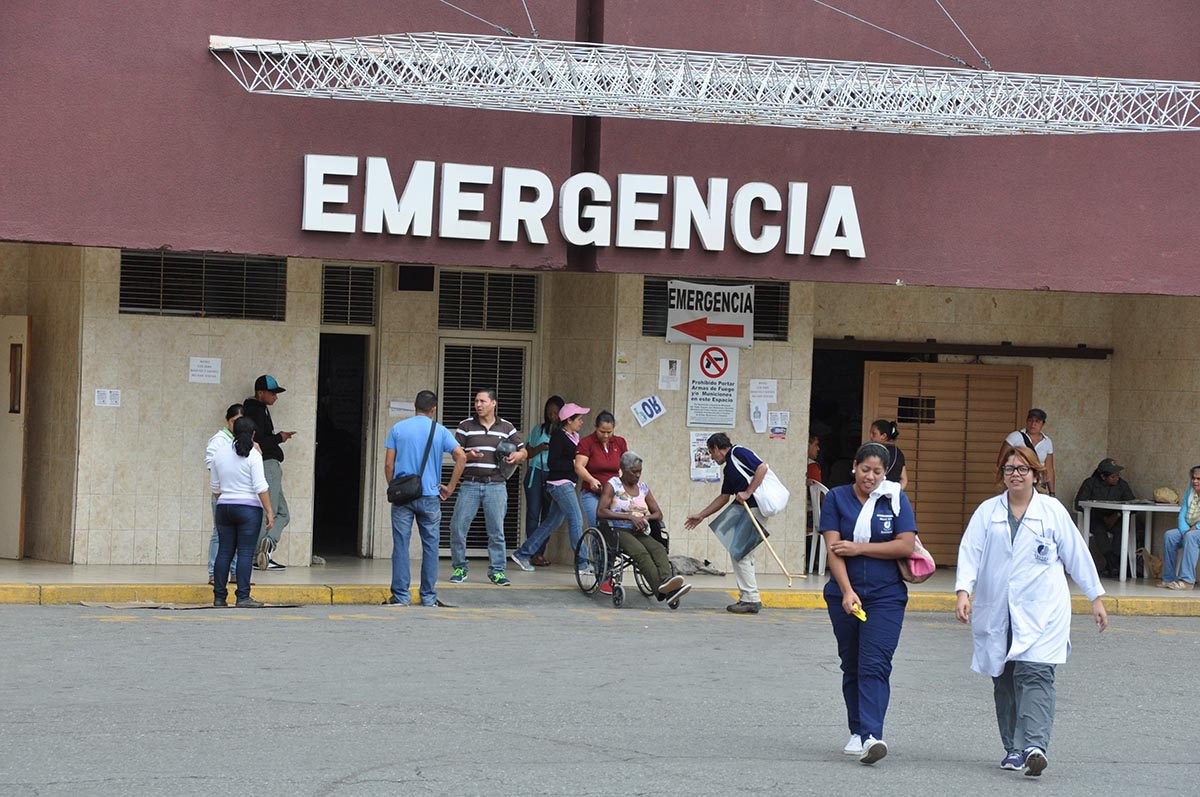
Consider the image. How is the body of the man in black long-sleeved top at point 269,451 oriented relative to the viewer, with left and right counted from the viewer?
facing to the right of the viewer

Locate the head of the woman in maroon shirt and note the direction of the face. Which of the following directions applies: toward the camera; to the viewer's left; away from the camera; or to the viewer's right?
toward the camera

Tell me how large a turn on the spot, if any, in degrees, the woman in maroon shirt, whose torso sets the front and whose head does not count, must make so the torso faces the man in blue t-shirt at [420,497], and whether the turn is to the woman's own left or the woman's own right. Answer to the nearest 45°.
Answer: approximately 90° to the woman's own right

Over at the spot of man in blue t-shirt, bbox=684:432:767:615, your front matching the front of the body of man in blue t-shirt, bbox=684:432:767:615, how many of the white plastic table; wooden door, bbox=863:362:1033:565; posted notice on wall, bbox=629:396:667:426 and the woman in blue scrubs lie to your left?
1

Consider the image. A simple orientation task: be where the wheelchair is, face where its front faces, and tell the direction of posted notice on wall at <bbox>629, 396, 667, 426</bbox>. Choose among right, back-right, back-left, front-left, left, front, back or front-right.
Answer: back-left

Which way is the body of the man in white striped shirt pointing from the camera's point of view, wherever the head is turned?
toward the camera

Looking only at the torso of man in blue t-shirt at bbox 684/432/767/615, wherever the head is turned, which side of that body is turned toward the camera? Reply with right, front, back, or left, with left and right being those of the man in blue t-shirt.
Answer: left

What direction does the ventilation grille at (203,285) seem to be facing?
toward the camera

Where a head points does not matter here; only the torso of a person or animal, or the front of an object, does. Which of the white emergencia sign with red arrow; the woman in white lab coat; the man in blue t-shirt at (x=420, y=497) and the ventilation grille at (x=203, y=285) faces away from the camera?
the man in blue t-shirt

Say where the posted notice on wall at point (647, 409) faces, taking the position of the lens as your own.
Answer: facing the viewer

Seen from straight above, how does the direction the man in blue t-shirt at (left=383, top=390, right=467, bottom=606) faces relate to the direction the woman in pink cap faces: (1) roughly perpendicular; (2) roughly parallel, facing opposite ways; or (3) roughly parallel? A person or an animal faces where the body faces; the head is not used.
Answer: roughly perpendicular

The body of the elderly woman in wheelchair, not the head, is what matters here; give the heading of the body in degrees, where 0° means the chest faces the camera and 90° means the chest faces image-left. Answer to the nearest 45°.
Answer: approximately 315°

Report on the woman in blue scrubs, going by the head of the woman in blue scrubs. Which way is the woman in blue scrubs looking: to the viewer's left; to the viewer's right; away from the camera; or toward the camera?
toward the camera

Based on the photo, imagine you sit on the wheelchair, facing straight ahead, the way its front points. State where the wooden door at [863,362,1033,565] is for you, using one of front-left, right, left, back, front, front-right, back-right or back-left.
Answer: left
